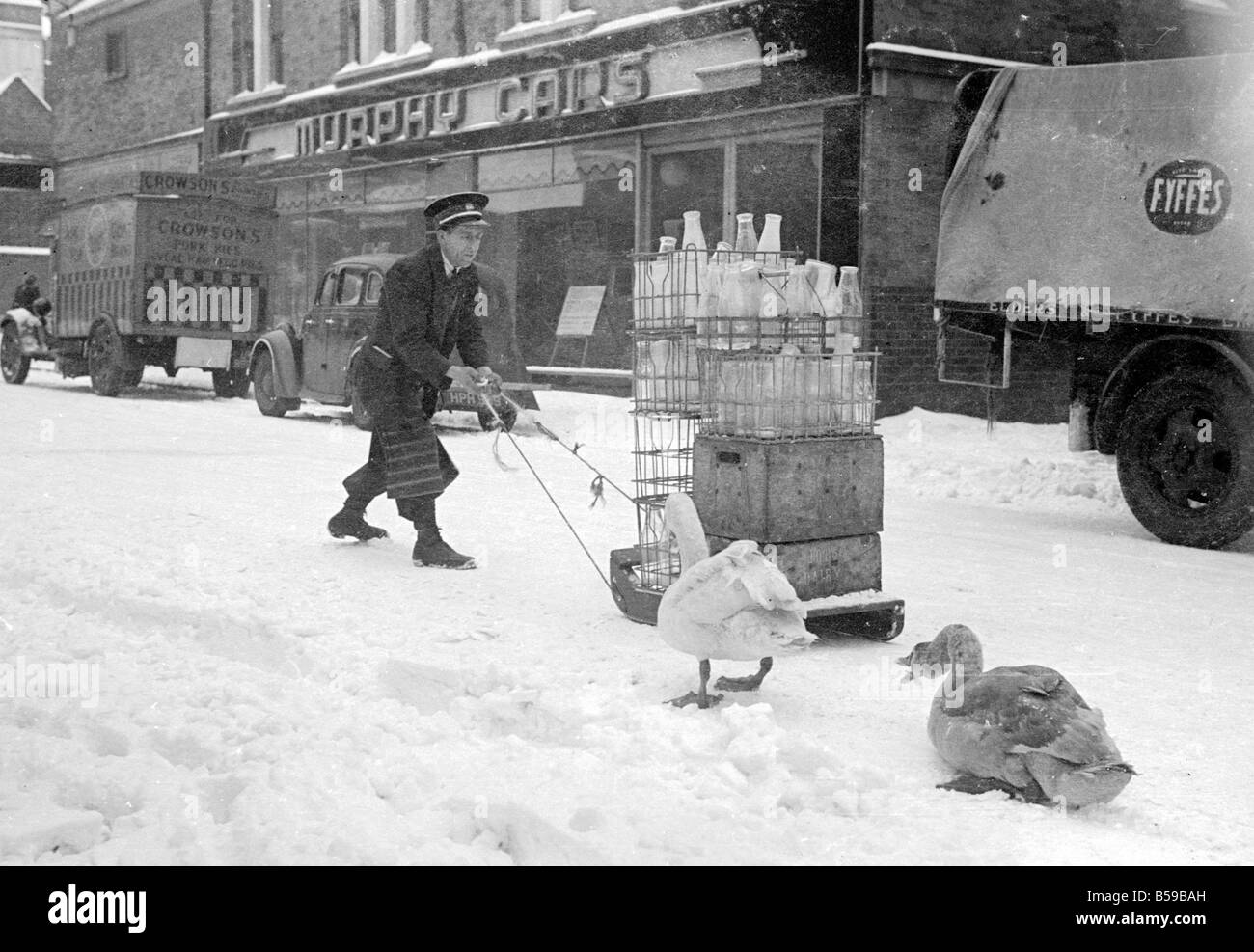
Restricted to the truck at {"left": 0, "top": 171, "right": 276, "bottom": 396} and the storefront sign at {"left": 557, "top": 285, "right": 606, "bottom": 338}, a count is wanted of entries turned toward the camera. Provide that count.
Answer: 1

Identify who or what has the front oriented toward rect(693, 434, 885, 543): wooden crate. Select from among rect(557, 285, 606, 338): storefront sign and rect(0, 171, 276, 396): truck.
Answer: the storefront sign

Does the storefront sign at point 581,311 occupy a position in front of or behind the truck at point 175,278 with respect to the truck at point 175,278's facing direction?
behind

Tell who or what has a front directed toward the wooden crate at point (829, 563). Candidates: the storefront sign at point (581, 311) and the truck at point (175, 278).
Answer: the storefront sign

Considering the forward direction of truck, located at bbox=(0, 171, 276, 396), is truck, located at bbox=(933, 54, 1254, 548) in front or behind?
behind

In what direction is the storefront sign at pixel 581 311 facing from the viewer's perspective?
toward the camera

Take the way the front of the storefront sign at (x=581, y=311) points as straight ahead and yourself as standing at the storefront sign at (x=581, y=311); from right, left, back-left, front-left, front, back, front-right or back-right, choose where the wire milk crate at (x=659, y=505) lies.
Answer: front

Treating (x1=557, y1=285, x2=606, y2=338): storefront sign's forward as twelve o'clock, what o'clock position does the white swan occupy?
The white swan is roughly at 12 o'clock from the storefront sign.

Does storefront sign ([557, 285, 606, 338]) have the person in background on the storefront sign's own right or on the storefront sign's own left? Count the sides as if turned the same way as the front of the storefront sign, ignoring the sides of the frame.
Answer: on the storefront sign's own right

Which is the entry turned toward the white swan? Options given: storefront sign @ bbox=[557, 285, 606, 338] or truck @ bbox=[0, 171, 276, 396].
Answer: the storefront sign

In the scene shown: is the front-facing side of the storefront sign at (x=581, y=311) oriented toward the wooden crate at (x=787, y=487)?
yes

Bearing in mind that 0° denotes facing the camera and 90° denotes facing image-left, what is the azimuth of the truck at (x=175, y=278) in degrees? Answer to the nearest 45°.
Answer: approximately 135°

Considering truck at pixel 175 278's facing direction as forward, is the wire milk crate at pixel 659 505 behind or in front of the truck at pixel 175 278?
behind

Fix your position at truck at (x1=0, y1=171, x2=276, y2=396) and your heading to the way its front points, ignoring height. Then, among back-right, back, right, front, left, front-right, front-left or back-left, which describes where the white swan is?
back-left

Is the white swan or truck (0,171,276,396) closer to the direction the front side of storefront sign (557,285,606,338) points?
the white swan
